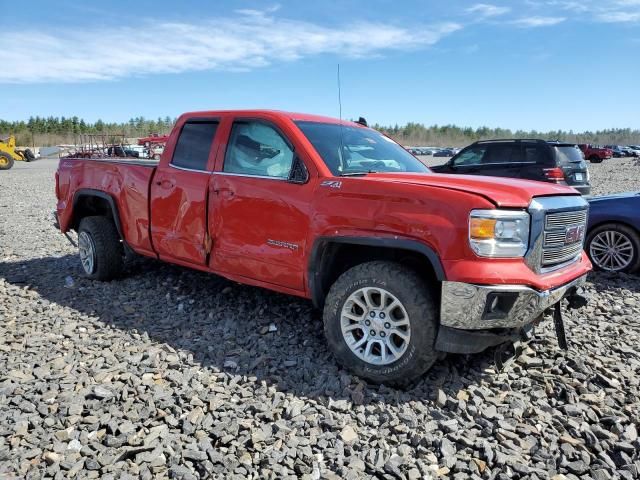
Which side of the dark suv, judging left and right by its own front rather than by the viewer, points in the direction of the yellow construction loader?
front

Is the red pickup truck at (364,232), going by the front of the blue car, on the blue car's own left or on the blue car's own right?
on the blue car's own left

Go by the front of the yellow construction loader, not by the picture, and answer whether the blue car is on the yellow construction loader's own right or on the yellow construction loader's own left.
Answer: on the yellow construction loader's own right

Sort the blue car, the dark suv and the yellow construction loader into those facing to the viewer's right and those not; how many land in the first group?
1

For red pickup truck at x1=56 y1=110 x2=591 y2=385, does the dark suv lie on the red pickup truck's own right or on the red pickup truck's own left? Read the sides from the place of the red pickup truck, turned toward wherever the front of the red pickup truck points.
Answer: on the red pickup truck's own left

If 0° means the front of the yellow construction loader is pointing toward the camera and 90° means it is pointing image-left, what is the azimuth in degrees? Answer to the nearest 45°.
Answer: approximately 270°

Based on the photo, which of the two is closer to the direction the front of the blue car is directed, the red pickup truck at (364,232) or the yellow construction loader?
the yellow construction loader

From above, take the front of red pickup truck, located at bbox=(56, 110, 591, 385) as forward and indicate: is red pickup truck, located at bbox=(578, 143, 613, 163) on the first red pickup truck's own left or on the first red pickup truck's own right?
on the first red pickup truck's own left

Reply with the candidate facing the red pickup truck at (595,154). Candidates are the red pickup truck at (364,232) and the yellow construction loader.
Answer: the yellow construction loader
